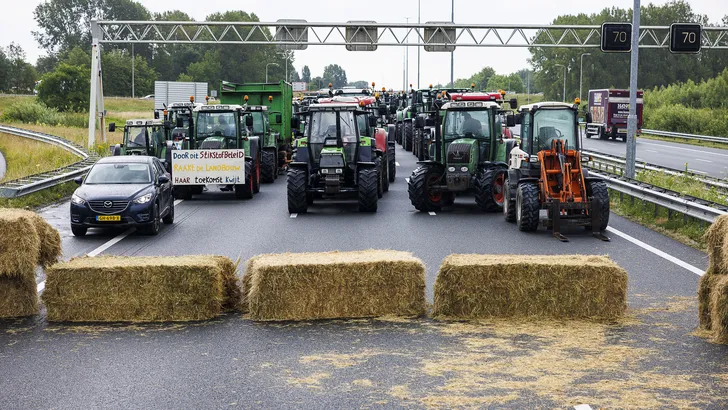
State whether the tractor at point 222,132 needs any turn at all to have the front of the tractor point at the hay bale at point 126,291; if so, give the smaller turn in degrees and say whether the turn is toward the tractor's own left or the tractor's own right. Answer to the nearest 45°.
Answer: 0° — it already faces it

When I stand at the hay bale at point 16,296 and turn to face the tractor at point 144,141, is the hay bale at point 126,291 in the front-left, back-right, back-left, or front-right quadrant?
back-right

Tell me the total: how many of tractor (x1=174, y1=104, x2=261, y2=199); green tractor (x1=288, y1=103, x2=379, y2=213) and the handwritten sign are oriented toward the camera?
3

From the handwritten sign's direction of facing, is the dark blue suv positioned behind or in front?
in front

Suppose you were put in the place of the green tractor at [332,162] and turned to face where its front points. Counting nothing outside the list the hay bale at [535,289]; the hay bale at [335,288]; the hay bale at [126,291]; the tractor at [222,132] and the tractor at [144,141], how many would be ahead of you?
3

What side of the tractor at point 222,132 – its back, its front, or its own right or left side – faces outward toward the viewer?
front

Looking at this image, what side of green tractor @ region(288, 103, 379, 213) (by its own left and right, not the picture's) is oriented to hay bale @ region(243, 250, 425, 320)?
front

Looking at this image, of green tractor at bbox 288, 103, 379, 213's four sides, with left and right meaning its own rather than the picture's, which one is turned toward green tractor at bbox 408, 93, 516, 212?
left

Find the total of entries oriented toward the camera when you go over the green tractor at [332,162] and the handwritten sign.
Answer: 2

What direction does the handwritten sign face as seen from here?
toward the camera

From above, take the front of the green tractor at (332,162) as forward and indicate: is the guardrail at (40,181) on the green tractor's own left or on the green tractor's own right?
on the green tractor's own right

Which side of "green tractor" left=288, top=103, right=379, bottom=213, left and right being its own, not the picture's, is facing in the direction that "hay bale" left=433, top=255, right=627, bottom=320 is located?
front

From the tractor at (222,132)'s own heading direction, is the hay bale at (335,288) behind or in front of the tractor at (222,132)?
in front
